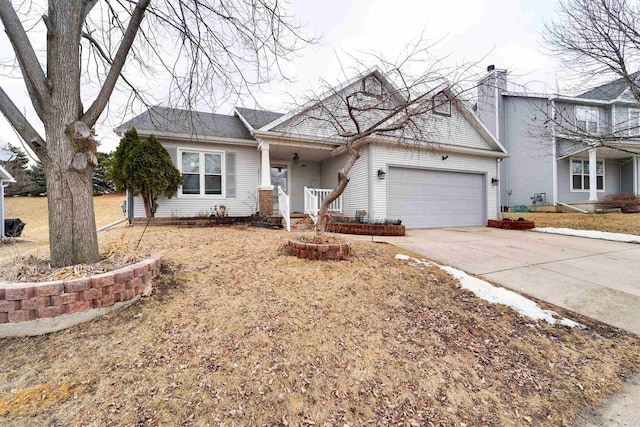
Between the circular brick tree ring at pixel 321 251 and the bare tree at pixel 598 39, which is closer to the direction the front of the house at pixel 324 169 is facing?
the circular brick tree ring

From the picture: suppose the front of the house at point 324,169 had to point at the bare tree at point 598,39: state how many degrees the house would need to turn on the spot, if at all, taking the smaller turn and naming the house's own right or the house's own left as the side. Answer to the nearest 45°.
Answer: approximately 45° to the house's own left

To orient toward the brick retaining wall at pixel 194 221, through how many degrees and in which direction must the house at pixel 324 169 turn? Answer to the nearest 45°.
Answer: approximately 90° to its right

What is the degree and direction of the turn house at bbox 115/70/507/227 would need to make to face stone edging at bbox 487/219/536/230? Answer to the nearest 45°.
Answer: approximately 90° to its left

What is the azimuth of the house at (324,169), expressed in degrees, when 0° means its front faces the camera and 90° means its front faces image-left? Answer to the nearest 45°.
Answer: approximately 0°

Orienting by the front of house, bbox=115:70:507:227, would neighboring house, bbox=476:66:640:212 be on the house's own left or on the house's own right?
on the house's own left

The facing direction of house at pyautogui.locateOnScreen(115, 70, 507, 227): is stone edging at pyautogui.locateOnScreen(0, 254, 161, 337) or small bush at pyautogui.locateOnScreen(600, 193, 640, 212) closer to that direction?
the stone edging

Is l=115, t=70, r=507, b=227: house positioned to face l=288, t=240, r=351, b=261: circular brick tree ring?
yes

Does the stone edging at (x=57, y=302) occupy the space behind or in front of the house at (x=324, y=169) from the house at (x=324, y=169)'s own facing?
in front

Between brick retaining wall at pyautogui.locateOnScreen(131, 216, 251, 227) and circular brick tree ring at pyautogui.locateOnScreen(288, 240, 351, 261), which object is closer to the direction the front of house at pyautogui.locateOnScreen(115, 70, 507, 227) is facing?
the circular brick tree ring
